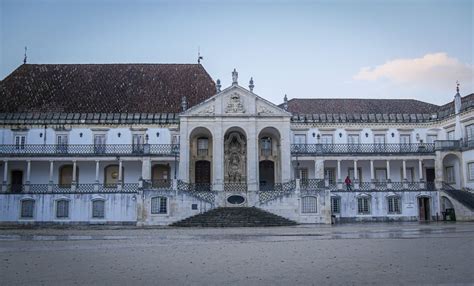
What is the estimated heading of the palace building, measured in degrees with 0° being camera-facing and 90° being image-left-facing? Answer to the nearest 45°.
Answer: approximately 0°
